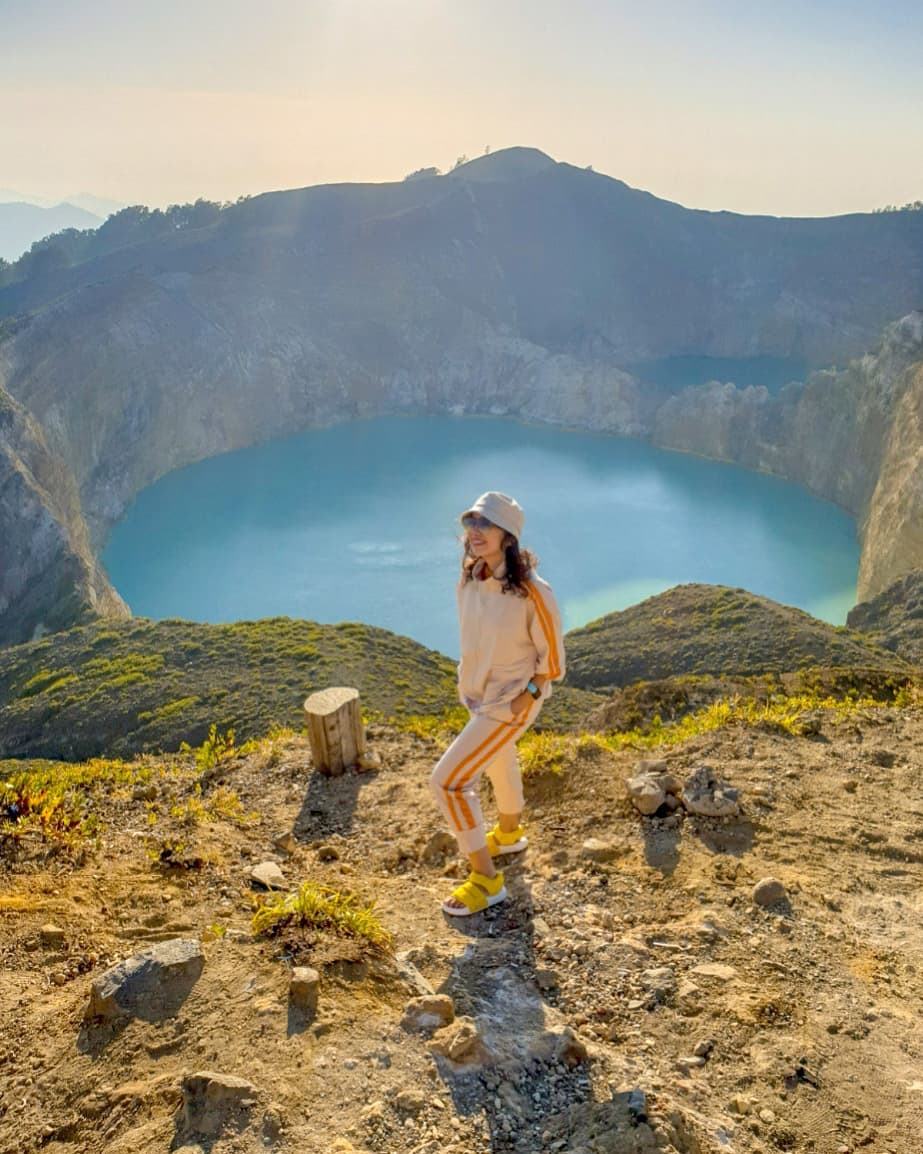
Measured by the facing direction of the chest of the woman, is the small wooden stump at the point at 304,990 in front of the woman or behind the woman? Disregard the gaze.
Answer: in front

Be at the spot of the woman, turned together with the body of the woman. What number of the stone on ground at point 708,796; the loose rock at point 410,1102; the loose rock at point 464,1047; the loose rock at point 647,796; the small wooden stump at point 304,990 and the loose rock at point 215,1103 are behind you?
2

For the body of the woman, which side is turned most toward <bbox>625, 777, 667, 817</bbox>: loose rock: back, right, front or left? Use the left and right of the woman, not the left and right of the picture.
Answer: back

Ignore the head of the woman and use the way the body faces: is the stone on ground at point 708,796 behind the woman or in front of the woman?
behind

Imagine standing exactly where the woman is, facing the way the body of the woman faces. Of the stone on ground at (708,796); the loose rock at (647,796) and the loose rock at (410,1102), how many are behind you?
2

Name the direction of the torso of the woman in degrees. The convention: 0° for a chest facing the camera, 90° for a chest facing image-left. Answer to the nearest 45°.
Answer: approximately 45°

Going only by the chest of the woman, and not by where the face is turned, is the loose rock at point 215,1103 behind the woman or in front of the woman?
in front

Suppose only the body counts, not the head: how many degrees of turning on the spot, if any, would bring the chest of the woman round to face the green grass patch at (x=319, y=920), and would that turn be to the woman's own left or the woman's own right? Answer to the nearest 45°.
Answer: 0° — they already face it

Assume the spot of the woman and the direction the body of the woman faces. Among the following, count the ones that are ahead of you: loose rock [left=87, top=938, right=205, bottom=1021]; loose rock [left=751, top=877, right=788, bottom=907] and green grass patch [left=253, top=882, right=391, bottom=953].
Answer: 2

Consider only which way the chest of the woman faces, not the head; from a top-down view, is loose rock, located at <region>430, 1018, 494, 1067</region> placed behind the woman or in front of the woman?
in front

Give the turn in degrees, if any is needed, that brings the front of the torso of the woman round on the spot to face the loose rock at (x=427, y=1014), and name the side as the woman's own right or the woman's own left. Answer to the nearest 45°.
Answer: approximately 45° to the woman's own left
